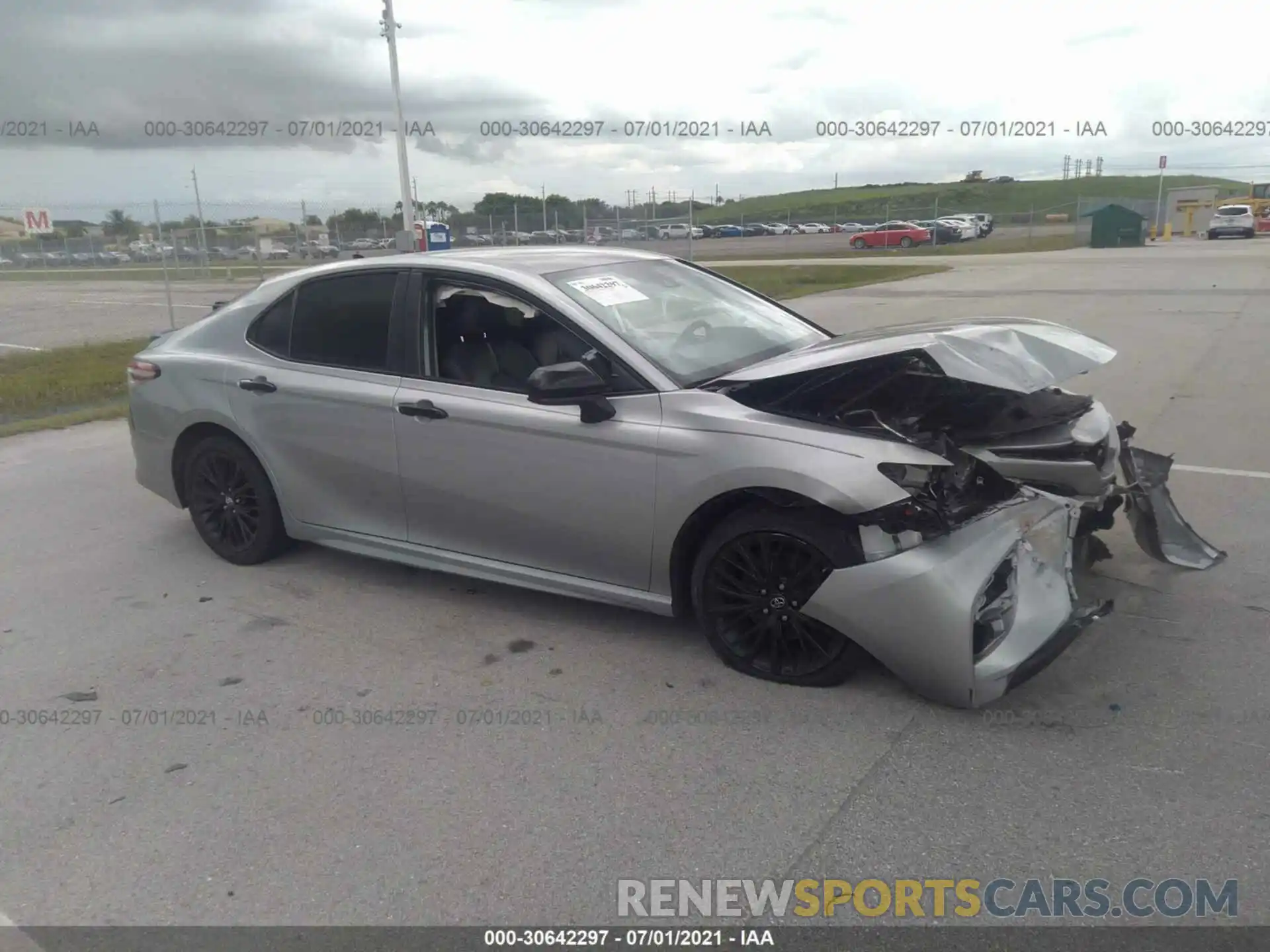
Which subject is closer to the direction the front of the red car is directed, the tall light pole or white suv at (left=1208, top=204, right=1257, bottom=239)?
the tall light pole

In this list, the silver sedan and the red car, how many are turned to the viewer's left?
1

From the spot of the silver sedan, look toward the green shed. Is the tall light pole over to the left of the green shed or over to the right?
left

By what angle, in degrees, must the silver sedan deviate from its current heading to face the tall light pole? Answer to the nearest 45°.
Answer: approximately 135° to its left

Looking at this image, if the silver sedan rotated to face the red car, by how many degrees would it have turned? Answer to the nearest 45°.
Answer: approximately 135° to its left

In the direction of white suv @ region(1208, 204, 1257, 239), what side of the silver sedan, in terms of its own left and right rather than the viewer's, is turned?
left

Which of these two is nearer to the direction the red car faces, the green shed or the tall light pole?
the tall light pole

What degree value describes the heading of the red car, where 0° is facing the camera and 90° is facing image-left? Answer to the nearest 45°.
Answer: approximately 90°

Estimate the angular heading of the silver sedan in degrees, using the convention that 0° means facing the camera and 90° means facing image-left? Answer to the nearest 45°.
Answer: approximately 315°

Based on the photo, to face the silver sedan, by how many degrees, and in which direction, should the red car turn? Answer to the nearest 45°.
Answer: approximately 90° to its left
